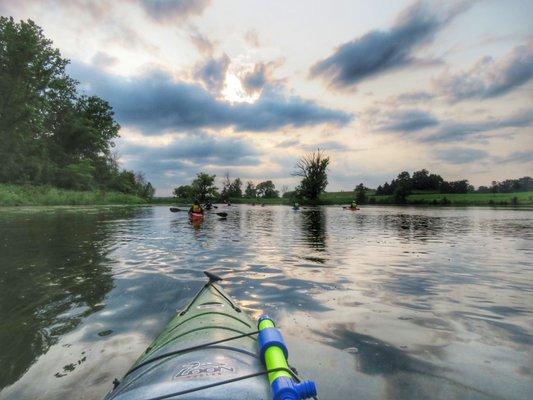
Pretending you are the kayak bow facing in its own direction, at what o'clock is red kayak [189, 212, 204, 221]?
The red kayak is roughly at 12 o'clock from the kayak bow.

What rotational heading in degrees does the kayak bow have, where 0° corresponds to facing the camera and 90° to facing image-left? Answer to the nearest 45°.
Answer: approximately 180°

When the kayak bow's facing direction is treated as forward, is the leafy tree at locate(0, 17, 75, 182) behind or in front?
in front
